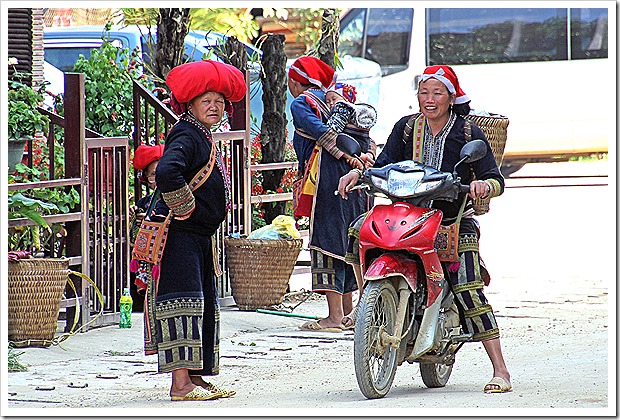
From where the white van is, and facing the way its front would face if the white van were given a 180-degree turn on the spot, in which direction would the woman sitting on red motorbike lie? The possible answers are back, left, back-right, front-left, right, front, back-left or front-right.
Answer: right

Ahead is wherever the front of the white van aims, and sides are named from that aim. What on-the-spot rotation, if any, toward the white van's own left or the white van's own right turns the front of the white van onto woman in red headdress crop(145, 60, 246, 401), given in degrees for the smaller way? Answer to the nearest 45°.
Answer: approximately 90° to the white van's own left

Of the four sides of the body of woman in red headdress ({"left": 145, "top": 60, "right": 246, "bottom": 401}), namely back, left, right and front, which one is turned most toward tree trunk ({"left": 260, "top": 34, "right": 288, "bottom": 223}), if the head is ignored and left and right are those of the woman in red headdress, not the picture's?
left

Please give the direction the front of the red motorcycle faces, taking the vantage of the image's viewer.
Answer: facing the viewer and to the left of the viewer

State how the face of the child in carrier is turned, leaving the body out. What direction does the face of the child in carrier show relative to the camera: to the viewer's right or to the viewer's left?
to the viewer's left

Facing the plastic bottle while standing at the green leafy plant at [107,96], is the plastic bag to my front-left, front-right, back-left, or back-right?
front-left

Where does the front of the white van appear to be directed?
to the viewer's left
